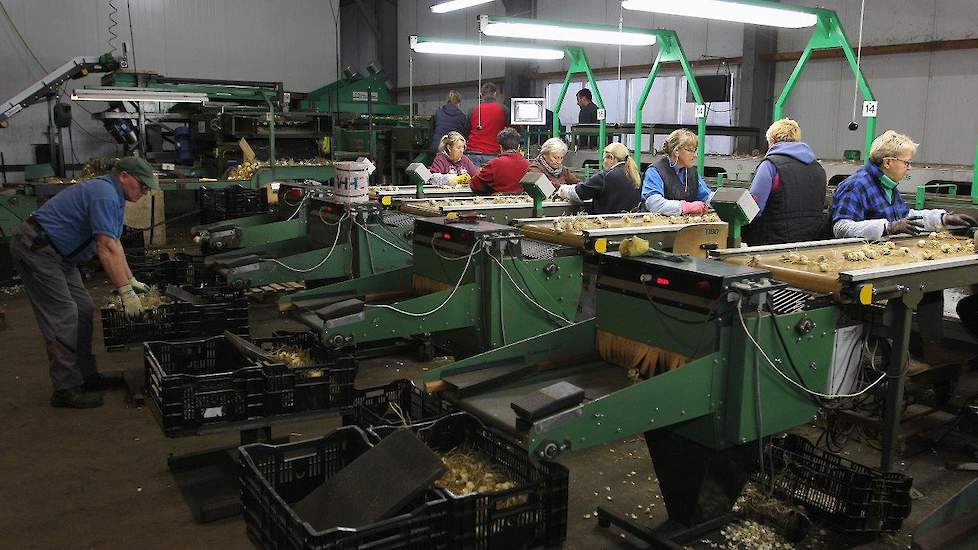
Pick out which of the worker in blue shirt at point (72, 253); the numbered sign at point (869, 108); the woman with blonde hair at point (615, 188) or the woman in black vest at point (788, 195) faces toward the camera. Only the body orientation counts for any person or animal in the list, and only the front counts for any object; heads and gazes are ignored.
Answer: the numbered sign

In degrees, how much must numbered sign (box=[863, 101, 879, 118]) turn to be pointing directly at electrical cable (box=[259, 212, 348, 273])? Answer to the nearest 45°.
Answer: approximately 45° to its right

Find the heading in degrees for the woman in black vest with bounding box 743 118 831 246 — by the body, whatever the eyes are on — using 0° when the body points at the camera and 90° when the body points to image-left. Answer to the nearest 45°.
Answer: approximately 135°

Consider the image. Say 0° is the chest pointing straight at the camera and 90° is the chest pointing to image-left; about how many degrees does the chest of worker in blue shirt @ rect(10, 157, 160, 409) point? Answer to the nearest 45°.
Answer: approximately 270°

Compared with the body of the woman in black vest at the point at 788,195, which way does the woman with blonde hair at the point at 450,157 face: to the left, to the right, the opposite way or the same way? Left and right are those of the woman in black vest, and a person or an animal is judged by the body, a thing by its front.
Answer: the opposite way

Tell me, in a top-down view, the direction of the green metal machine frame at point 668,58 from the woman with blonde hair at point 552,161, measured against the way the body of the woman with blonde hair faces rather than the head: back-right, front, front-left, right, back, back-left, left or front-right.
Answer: left

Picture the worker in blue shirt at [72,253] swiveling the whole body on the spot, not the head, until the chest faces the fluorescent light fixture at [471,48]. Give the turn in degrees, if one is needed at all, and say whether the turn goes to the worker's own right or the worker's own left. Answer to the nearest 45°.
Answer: approximately 45° to the worker's own left

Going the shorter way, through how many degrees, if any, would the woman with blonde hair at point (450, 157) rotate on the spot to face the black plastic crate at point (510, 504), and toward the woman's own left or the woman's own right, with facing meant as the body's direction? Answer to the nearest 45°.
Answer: approximately 45° to the woman's own right

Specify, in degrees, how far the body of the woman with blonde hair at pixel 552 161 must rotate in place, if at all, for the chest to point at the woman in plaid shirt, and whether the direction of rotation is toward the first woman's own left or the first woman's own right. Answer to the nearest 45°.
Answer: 0° — they already face them

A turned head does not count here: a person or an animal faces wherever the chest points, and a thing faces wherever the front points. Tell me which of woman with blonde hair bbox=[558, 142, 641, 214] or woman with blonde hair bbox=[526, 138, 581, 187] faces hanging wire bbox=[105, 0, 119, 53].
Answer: woman with blonde hair bbox=[558, 142, 641, 214]

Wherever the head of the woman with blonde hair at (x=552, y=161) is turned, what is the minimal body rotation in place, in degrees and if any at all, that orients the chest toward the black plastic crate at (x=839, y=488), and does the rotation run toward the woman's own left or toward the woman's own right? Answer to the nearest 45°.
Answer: approximately 45° to the woman's own right

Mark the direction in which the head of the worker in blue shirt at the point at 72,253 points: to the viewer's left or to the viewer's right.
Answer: to the viewer's right
